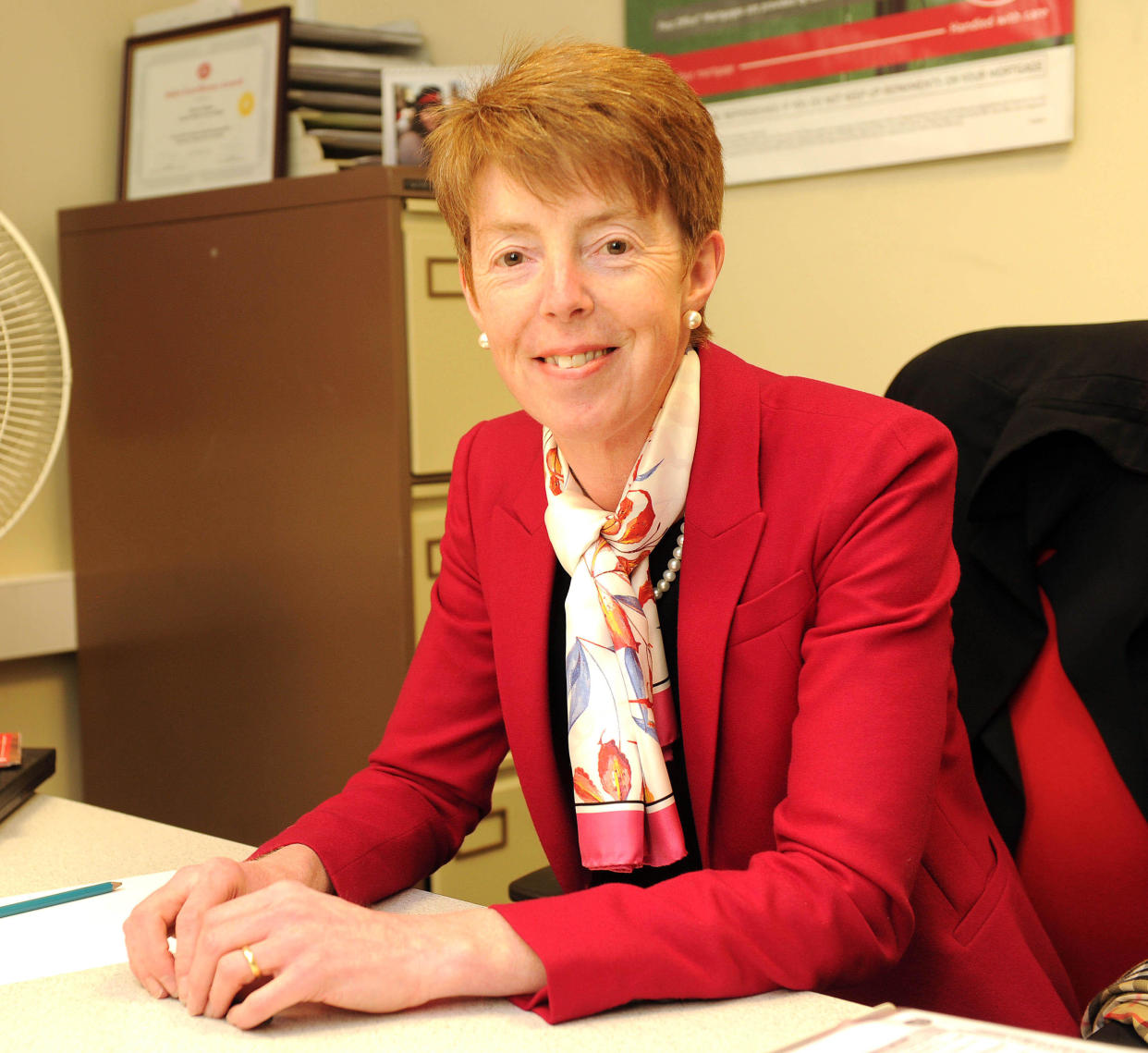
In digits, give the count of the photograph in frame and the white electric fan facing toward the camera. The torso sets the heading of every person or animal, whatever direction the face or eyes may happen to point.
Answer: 2

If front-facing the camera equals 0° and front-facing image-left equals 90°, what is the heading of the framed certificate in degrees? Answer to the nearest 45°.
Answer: approximately 45°

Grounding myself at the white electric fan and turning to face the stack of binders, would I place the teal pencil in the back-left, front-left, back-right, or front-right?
back-right

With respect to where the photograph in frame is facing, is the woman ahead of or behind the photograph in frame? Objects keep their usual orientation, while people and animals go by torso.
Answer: ahead

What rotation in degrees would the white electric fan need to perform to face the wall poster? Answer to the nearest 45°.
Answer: approximately 90° to its left

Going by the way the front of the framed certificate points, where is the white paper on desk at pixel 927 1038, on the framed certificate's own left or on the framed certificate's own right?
on the framed certificate's own left

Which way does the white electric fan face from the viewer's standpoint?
toward the camera

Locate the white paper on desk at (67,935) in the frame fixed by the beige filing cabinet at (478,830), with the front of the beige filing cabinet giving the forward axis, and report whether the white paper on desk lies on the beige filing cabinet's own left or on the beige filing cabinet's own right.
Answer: on the beige filing cabinet's own right

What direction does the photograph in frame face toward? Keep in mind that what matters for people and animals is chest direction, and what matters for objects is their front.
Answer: toward the camera

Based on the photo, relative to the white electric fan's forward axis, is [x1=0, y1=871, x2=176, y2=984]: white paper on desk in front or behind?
in front

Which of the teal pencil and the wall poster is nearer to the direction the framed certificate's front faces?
the teal pencil
